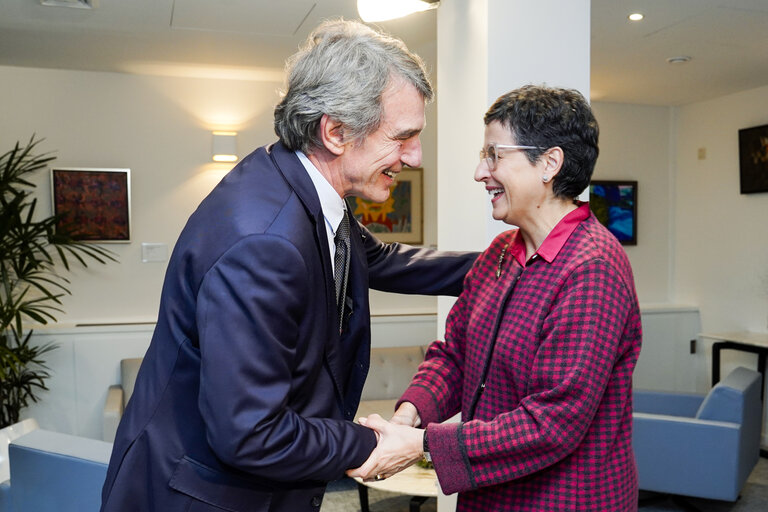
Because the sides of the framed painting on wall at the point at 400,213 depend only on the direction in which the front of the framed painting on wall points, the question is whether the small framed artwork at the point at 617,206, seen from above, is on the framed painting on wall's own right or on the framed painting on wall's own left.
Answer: on the framed painting on wall's own left

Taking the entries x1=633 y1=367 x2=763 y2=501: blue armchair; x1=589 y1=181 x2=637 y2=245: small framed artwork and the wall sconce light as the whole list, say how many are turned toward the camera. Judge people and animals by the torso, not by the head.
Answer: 2

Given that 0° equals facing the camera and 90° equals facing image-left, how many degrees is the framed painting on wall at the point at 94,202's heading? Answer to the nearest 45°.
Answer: approximately 0°

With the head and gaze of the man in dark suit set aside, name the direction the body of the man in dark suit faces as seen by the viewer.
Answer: to the viewer's right

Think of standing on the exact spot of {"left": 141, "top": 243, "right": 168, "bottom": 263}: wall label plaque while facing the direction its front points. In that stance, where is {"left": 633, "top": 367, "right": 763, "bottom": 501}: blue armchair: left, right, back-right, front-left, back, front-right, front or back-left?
front-left

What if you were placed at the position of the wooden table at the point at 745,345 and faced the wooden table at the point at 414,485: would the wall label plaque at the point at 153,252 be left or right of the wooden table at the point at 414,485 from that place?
right

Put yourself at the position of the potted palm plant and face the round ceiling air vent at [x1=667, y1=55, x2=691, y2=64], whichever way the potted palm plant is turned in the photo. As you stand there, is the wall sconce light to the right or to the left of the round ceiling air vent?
left
